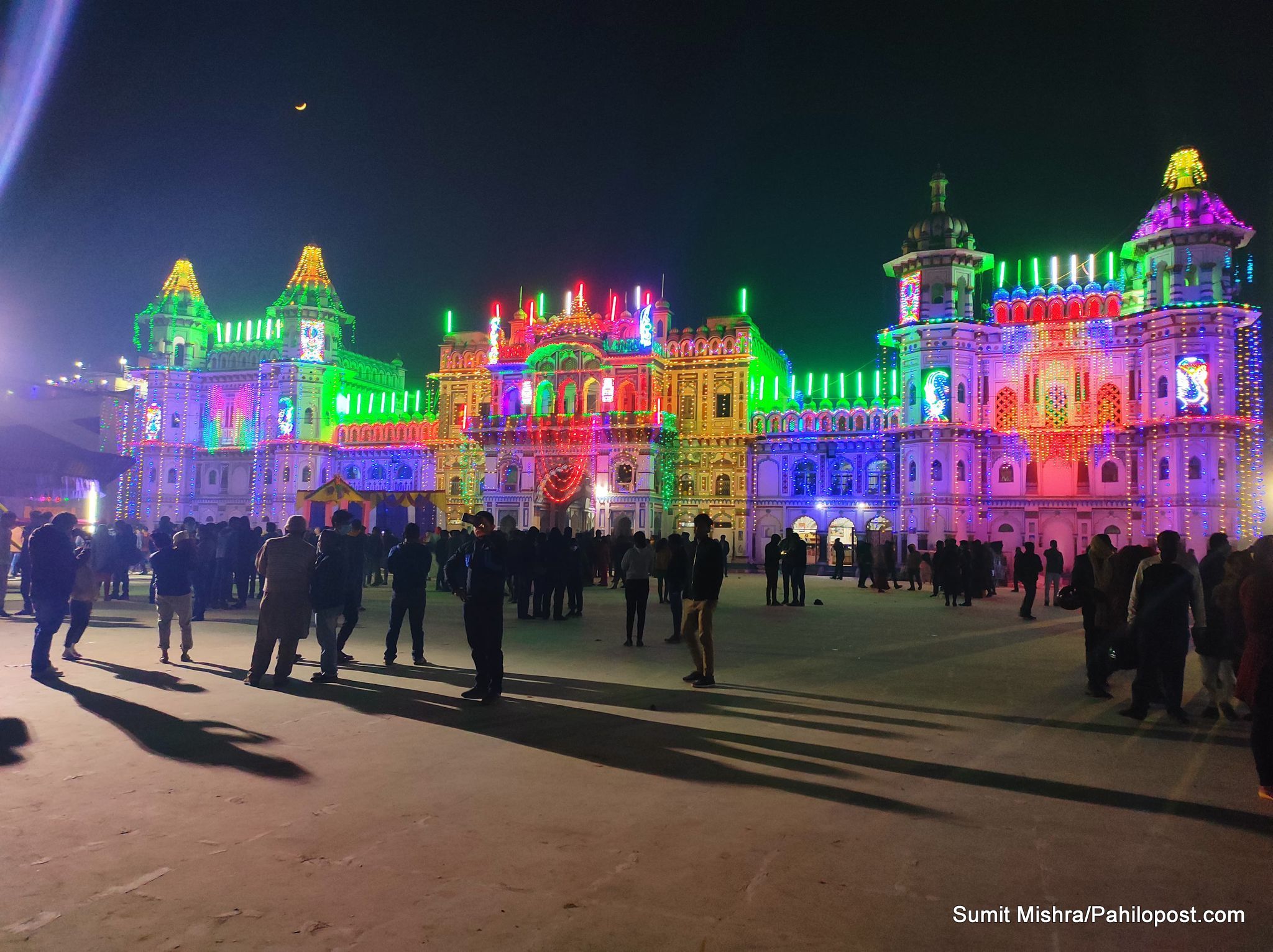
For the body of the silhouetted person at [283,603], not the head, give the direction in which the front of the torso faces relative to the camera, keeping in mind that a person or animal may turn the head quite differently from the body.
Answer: away from the camera

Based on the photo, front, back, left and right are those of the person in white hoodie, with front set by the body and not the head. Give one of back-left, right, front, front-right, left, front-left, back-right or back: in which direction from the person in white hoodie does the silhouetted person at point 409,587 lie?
back-left

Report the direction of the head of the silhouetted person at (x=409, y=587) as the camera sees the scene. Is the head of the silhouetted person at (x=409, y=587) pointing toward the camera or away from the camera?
away from the camera

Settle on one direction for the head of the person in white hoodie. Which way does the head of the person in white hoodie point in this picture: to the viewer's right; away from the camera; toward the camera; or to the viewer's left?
away from the camera

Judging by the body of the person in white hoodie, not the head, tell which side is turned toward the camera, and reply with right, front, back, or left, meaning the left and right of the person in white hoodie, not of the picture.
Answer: back
